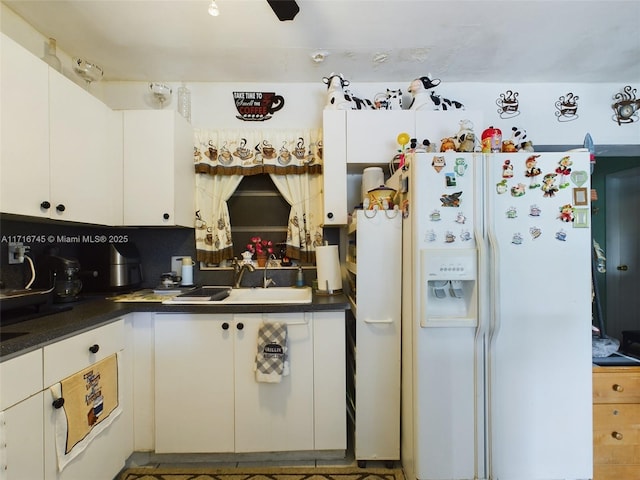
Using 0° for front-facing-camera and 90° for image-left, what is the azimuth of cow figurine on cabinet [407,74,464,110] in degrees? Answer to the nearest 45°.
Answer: approximately 90°

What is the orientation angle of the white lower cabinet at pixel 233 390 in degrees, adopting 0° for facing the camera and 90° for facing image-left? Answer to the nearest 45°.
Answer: approximately 0°

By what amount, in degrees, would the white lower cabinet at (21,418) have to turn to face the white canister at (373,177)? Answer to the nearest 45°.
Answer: approximately 45° to its left

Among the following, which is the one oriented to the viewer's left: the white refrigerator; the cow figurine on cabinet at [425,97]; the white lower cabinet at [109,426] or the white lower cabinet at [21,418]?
the cow figurine on cabinet
